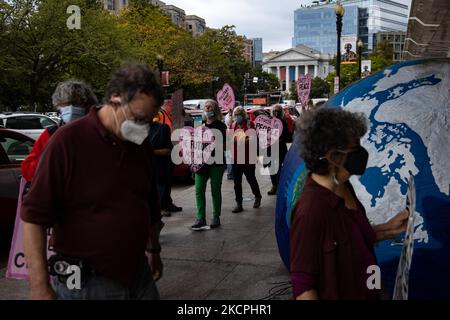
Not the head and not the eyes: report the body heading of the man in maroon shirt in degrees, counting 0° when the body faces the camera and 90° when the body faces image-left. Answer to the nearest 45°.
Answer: approximately 315°

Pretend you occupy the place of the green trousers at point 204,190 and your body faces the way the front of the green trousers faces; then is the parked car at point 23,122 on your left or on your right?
on your right

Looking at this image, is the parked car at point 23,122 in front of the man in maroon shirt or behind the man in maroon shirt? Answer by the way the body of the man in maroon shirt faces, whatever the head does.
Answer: behind

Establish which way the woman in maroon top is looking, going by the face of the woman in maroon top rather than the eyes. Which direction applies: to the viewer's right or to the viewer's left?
to the viewer's right
